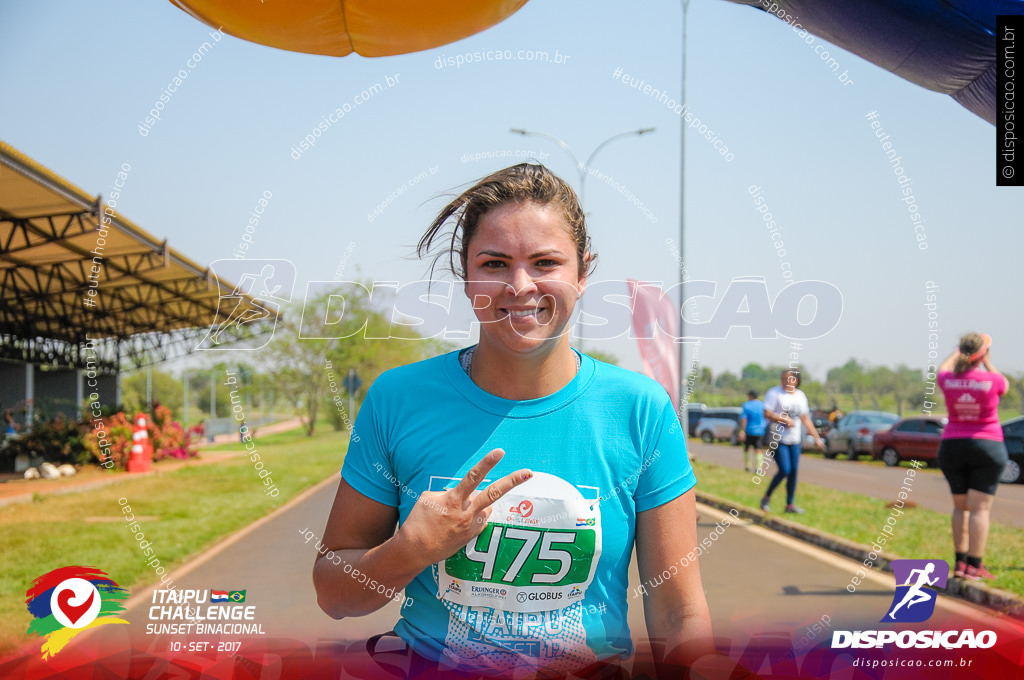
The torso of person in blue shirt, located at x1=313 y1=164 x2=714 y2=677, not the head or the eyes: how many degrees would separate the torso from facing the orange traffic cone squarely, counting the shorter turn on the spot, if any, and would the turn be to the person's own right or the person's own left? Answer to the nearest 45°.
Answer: approximately 135° to the person's own right

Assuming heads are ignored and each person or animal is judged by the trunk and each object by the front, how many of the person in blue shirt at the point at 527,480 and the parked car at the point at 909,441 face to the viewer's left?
1

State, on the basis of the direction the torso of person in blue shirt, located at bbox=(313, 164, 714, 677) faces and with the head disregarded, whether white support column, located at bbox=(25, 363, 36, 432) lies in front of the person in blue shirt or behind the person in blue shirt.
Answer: behind

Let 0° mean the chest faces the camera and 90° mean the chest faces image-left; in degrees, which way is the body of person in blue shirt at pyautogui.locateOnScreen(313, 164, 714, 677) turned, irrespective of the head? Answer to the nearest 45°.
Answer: approximately 0°

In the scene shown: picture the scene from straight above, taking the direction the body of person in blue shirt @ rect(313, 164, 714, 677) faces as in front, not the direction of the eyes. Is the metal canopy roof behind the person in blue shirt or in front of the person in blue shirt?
behind

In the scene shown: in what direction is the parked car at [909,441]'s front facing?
to the viewer's left
